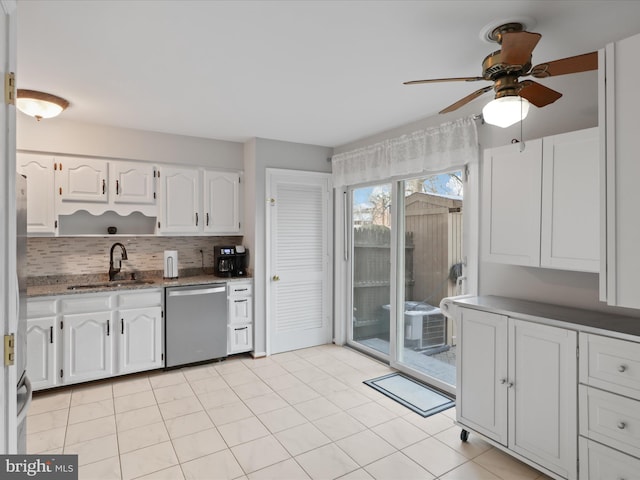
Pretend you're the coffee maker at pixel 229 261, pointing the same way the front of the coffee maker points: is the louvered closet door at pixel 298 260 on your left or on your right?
on your left

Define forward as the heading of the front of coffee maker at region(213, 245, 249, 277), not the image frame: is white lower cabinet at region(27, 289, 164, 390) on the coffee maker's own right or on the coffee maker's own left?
on the coffee maker's own right

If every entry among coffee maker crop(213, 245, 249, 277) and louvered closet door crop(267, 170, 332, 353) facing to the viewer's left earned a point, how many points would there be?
0

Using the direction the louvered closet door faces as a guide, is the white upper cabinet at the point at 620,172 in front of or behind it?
in front

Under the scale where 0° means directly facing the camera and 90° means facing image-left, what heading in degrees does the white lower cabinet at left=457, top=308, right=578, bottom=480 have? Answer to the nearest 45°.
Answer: approximately 45°

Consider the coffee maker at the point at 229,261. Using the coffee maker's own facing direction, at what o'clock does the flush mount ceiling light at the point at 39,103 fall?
The flush mount ceiling light is roughly at 2 o'clock from the coffee maker.

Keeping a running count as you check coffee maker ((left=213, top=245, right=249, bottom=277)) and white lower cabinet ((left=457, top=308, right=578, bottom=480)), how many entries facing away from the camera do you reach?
0

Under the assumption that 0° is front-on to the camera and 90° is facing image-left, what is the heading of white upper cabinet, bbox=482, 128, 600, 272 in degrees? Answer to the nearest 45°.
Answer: approximately 45°

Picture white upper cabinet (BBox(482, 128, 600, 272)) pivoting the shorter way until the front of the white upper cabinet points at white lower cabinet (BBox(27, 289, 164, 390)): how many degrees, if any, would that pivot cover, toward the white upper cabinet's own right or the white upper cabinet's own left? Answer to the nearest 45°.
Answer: approximately 45° to the white upper cabinet's own right

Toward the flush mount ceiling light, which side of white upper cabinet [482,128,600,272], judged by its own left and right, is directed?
front

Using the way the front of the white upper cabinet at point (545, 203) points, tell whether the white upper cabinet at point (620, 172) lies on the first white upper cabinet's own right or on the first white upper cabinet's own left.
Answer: on the first white upper cabinet's own left
